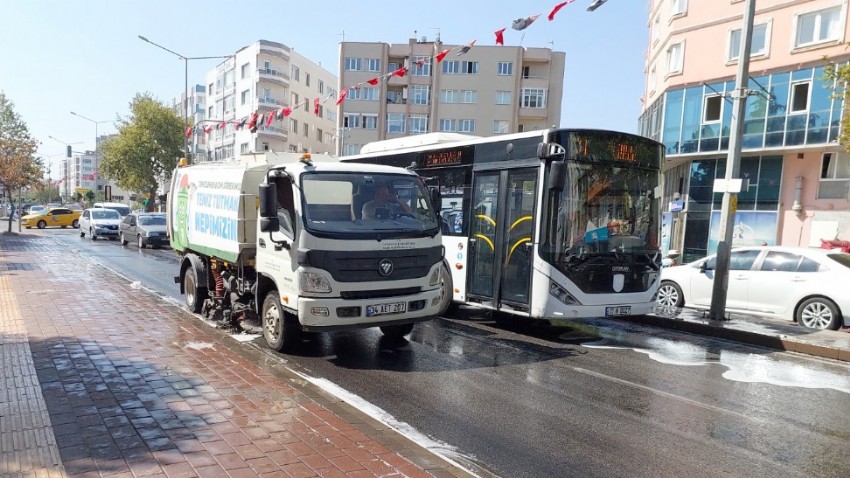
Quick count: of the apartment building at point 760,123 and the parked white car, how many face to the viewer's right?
0

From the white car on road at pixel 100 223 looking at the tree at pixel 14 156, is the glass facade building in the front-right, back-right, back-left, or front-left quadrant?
back-right

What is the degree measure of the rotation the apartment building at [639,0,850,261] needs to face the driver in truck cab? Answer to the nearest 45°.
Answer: approximately 45° to its left

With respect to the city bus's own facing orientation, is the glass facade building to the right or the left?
on its left

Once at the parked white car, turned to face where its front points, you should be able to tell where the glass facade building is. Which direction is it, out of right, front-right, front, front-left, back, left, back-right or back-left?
front-right

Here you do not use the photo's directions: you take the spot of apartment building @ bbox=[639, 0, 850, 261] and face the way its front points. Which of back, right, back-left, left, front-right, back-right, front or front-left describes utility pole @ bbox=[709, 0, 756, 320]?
front-left

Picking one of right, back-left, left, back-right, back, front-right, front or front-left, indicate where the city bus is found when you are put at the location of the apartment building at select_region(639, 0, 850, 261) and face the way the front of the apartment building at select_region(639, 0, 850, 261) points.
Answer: front-left

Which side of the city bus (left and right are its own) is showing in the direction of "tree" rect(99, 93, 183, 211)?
back

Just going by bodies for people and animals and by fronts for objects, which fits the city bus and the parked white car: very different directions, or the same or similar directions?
very different directions

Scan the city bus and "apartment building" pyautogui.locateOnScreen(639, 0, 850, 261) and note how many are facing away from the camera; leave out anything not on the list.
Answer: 0

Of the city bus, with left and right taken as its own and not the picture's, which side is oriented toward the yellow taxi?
back

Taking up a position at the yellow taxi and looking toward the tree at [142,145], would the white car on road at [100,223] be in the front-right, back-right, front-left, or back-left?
back-right

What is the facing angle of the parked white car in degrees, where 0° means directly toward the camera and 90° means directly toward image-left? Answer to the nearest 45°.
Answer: approximately 135°

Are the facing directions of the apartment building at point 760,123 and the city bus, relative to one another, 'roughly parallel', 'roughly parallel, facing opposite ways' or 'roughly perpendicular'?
roughly perpendicular
